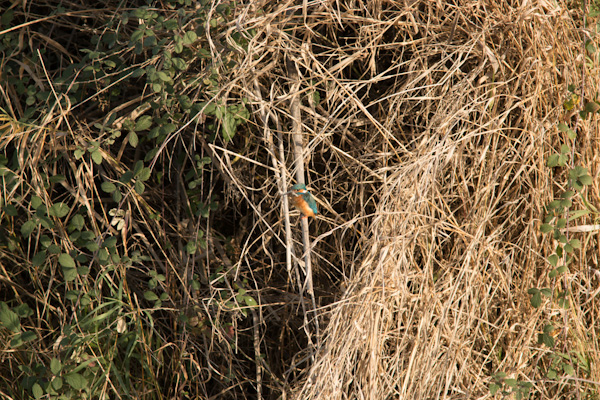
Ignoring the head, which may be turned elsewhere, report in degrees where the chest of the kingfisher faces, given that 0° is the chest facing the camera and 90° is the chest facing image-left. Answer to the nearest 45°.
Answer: approximately 45°
